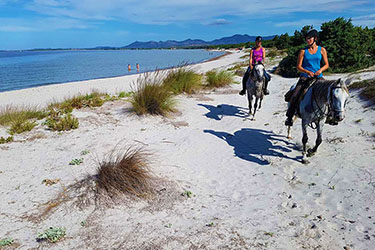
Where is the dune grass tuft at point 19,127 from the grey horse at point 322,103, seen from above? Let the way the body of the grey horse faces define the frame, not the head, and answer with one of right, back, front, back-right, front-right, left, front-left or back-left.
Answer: back-right

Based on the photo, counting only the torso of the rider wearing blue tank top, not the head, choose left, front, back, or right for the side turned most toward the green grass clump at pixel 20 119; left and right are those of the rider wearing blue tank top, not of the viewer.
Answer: right

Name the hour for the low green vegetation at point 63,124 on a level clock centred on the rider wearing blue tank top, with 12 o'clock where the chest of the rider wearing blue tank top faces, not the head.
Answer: The low green vegetation is roughly at 3 o'clock from the rider wearing blue tank top.

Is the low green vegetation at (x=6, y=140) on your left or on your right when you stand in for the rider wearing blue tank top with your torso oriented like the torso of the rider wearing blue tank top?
on your right

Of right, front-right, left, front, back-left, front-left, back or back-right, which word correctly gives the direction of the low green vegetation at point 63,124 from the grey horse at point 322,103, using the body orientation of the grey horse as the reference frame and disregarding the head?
back-right

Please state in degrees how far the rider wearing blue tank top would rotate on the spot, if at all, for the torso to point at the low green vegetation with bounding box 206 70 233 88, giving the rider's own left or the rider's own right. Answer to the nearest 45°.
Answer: approximately 135° to the rider's own right

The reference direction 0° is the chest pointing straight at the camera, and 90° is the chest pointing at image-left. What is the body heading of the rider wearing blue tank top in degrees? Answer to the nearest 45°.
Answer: approximately 0°

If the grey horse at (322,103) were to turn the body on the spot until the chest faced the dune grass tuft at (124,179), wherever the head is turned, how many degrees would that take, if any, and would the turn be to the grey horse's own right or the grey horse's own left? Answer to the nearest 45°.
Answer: approximately 90° to the grey horse's own right

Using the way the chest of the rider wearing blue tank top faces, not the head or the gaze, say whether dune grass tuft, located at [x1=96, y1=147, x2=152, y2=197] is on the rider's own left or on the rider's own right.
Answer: on the rider's own right

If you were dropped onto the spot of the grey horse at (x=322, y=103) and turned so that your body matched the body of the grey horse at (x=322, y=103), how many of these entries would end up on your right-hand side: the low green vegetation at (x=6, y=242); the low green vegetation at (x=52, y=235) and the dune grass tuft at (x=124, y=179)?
3

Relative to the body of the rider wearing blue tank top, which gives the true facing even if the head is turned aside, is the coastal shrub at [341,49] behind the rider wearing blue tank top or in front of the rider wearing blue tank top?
behind
